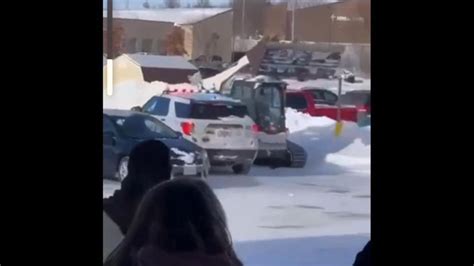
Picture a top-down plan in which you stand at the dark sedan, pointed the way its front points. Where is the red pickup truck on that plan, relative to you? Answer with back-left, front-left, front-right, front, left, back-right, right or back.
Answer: front-left

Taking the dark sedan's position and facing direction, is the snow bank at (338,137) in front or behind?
in front

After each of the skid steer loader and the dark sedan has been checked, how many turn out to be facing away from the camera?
0

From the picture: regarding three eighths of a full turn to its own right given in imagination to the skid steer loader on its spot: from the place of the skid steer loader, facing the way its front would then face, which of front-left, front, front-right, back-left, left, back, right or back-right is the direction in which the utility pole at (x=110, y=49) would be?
front

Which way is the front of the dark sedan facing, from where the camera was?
facing the viewer and to the right of the viewer
